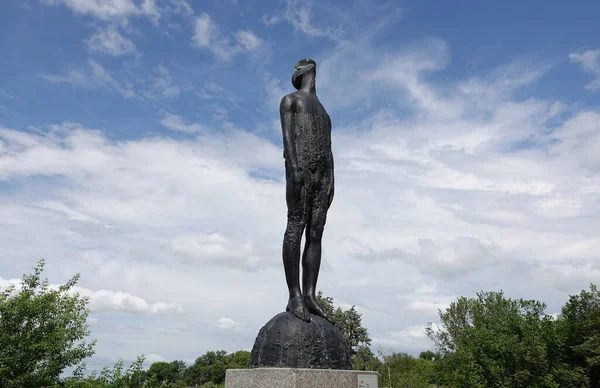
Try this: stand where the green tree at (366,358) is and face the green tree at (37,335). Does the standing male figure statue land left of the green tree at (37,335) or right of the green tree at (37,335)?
left

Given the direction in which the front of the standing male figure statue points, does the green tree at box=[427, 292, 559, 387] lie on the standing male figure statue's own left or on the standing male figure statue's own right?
on the standing male figure statue's own left

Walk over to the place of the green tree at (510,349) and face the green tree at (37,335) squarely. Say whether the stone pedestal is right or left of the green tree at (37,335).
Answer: left

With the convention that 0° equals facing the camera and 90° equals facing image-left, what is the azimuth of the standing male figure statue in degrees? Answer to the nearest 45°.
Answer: approximately 315°

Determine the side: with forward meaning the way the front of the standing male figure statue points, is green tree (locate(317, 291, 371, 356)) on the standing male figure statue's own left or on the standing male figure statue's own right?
on the standing male figure statue's own left

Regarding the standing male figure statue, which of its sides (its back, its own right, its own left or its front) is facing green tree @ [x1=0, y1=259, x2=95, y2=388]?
back

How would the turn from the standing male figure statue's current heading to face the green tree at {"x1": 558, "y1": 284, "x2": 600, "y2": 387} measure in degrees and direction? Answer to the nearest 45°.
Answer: approximately 90° to its left

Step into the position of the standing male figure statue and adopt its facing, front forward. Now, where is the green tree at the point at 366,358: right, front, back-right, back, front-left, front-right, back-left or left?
back-left
